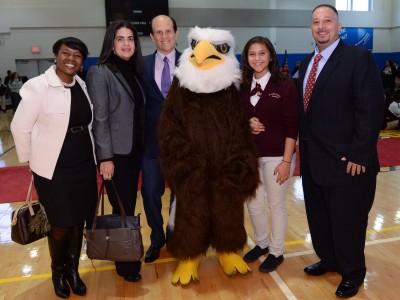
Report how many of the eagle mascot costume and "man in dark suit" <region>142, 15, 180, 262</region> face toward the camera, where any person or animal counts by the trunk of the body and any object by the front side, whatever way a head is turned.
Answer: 2

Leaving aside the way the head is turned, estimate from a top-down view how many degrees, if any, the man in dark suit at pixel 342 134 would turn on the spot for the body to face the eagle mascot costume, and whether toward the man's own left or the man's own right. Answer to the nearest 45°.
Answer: approximately 45° to the man's own right

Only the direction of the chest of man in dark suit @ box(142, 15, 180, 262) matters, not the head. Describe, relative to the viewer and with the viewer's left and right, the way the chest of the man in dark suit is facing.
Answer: facing the viewer

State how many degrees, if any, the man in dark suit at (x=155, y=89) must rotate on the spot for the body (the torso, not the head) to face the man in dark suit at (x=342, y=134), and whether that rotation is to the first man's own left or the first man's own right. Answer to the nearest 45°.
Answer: approximately 45° to the first man's own left

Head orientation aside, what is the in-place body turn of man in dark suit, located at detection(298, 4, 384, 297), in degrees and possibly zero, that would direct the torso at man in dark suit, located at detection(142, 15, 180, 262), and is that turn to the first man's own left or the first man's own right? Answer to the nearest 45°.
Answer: approximately 45° to the first man's own right

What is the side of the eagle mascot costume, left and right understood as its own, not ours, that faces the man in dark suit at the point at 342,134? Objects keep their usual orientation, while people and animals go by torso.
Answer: left

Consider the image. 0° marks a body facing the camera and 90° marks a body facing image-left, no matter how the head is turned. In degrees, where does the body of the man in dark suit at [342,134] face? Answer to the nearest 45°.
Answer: approximately 45°

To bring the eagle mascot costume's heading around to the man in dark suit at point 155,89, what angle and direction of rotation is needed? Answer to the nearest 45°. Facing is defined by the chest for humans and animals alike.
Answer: approximately 135° to its right

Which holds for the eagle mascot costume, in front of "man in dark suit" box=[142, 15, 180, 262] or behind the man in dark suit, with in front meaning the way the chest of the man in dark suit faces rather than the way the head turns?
in front

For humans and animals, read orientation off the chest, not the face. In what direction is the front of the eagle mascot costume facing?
toward the camera
